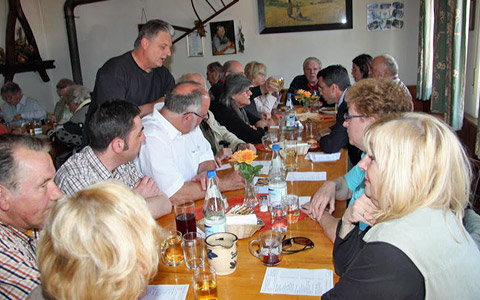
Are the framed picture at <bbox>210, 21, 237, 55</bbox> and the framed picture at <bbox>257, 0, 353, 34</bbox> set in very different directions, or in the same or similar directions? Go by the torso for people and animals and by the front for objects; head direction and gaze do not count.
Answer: same or similar directions

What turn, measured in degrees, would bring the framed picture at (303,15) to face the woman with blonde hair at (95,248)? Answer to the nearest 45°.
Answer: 0° — it already faces them

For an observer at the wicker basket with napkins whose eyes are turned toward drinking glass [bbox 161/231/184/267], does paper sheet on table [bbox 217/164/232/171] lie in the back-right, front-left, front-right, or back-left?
back-right

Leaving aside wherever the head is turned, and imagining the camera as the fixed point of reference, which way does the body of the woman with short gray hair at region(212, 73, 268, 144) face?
to the viewer's right

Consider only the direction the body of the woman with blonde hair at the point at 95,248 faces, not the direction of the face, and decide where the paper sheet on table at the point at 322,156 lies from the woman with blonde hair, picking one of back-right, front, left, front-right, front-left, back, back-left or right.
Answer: front

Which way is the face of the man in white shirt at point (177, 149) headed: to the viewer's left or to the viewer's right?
to the viewer's right

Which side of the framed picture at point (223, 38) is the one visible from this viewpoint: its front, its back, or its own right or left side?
front

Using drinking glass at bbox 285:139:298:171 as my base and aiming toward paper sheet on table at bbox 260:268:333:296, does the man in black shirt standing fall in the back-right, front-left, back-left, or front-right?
back-right

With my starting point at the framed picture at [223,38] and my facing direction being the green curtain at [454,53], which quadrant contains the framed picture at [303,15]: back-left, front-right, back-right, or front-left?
front-left

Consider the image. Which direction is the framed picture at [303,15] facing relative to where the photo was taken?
toward the camera

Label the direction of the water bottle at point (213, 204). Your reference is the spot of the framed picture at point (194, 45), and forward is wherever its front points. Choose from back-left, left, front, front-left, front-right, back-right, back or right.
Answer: front

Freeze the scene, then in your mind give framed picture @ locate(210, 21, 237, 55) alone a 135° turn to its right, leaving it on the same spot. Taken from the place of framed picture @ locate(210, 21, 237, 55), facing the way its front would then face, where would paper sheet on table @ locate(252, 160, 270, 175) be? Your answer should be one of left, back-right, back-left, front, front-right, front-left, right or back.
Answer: back-left

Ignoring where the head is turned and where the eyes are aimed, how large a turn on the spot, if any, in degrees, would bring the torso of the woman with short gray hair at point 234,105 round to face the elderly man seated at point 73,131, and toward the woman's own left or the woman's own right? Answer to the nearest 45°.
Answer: approximately 180°

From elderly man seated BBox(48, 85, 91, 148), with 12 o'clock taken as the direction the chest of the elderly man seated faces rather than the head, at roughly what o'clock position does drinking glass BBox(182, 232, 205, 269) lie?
The drinking glass is roughly at 9 o'clock from the elderly man seated.

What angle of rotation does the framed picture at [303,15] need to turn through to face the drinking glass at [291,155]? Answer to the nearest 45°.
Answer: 0° — it already faces it

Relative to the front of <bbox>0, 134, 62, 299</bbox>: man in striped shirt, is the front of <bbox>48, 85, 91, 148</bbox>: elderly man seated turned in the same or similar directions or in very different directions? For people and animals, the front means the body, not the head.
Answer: very different directions

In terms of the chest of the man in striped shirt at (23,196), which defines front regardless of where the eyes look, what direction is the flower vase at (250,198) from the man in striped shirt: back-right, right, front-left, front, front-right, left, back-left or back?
front

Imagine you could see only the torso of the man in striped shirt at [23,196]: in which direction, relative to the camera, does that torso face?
to the viewer's right
